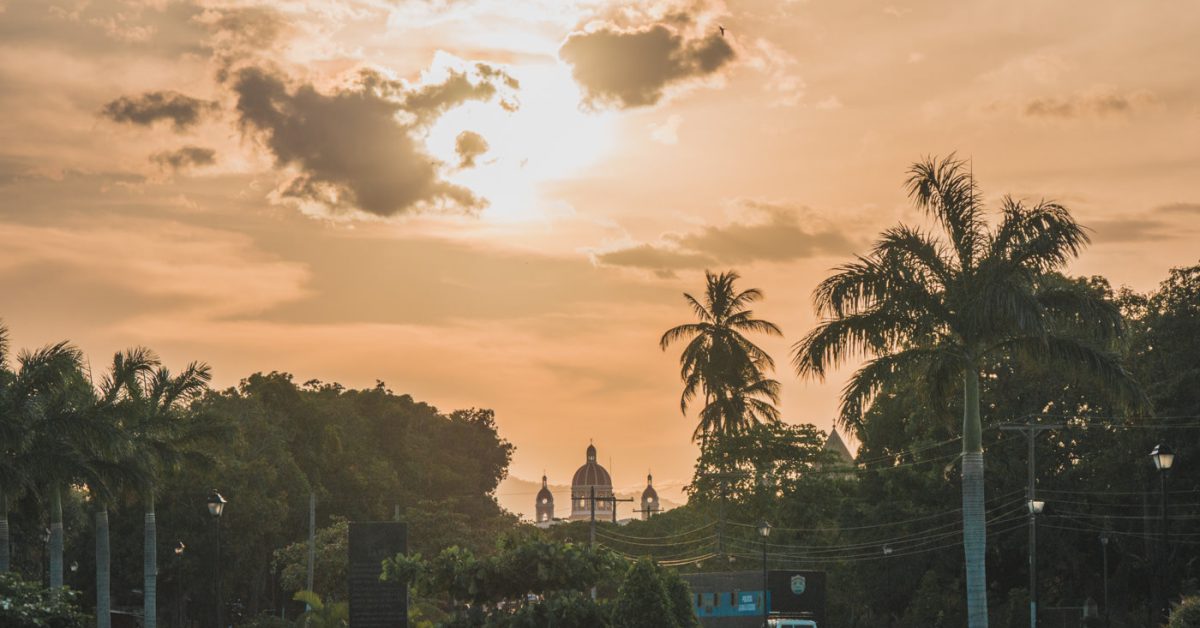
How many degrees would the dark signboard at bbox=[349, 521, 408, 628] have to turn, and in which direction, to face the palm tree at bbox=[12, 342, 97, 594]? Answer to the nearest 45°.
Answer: approximately 135° to its right

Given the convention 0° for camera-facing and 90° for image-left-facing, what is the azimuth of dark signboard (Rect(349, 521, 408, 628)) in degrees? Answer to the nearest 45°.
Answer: approximately 0°

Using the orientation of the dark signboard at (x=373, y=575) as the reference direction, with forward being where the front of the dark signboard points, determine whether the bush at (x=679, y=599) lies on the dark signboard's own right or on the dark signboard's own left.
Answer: on the dark signboard's own left

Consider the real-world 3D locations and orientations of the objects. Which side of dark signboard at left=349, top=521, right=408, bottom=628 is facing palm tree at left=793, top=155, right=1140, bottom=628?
left

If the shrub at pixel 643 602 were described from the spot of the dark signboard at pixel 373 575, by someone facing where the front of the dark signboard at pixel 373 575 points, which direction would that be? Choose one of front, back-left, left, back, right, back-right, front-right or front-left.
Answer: front-left
